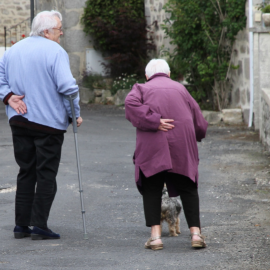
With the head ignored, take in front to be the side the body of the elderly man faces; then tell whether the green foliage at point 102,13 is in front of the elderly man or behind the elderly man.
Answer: in front

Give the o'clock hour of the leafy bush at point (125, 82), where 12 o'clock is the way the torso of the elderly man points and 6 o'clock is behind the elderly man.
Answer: The leafy bush is roughly at 11 o'clock from the elderly man.

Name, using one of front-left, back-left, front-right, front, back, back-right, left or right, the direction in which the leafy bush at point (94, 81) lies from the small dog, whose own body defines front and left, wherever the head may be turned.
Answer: front-right

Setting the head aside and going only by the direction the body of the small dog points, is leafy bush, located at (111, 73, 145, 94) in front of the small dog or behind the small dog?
in front

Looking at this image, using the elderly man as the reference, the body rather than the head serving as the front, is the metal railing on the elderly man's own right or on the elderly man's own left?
on the elderly man's own left

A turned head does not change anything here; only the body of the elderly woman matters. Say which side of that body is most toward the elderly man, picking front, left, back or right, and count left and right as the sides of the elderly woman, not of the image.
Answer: left

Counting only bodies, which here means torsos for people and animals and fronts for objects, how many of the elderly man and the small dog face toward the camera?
0

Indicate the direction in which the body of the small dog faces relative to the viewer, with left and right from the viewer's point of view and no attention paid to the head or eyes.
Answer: facing away from the viewer and to the left of the viewer

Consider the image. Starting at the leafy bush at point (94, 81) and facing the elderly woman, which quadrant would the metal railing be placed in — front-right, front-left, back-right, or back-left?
back-right

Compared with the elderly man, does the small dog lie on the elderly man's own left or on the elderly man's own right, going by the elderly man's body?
on the elderly man's own right

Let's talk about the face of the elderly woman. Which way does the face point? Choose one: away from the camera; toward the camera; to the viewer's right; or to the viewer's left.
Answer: away from the camera

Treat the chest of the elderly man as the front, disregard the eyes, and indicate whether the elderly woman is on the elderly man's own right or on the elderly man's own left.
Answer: on the elderly man's own right

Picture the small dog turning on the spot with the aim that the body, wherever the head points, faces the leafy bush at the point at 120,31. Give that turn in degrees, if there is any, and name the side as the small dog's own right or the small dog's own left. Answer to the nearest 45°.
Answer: approximately 45° to the small dog's own right

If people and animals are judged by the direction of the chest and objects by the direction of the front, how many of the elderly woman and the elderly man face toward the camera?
0

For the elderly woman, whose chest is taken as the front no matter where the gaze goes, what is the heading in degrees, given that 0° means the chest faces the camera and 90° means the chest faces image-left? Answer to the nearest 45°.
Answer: approximately 180°

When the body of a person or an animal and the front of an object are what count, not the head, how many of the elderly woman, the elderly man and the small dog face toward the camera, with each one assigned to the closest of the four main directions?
0

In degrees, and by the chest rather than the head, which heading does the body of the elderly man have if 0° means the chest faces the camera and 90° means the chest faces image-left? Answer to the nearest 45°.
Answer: approximately 225°
